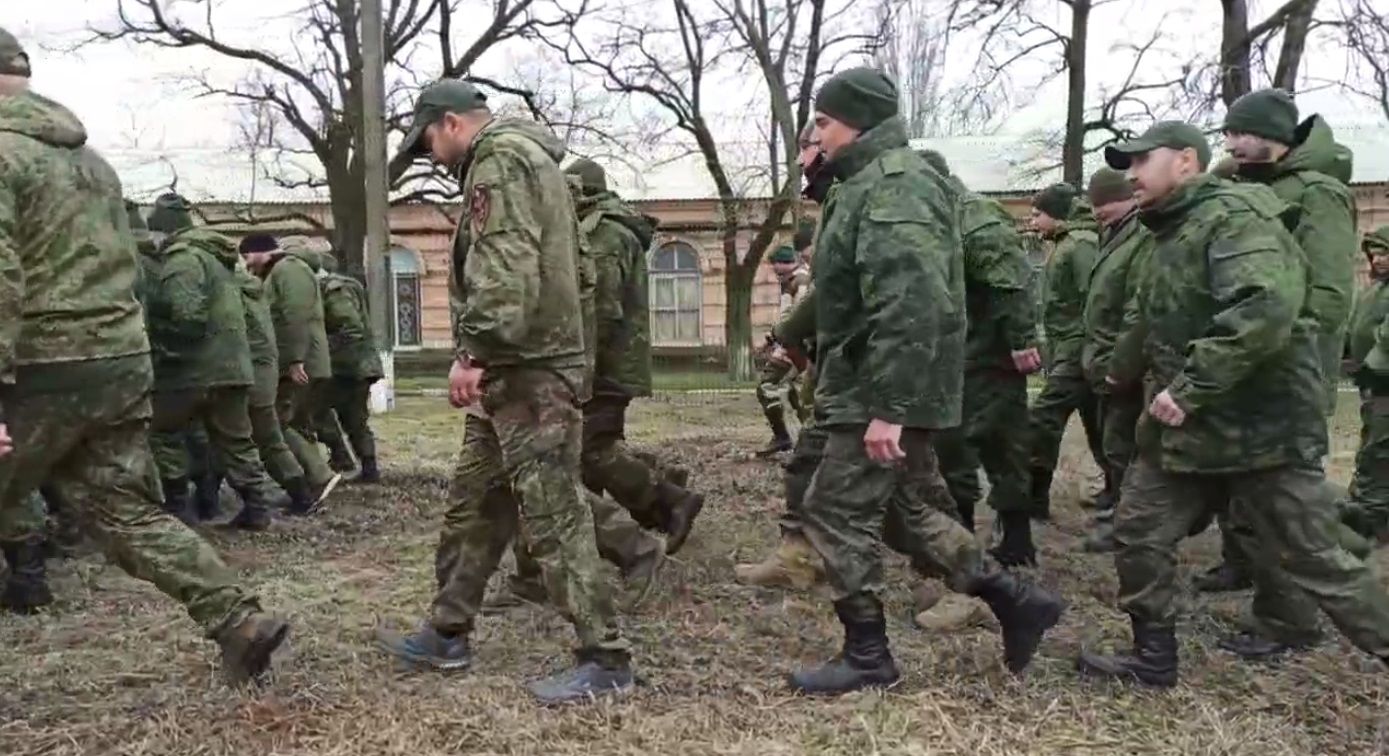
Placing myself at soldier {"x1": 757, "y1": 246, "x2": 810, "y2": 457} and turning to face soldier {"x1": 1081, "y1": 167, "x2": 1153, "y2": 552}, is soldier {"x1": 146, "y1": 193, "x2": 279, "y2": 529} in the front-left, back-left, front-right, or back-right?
front-right

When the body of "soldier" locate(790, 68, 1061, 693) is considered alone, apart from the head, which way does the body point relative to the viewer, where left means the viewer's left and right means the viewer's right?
facing to the left of the viewer

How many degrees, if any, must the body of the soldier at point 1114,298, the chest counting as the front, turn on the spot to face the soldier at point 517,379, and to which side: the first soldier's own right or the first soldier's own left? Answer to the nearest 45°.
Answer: approximately 45° to the first soldier's own left

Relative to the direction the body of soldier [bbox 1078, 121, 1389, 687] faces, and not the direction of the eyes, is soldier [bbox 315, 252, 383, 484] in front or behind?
in front

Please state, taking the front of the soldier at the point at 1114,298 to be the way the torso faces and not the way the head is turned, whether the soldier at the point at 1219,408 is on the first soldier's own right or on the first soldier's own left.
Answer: on the first soldier's own left

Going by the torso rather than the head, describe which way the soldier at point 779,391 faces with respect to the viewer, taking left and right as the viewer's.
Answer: facing to the left of the viewer

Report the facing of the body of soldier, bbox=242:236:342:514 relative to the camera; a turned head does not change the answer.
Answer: to the viewer's left

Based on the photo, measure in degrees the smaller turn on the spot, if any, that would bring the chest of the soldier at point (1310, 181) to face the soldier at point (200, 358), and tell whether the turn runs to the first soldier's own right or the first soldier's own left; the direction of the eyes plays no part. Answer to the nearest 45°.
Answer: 0° — they already face them

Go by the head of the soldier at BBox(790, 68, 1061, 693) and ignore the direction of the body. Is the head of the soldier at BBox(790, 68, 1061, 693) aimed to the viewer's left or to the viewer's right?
to the viewer's left

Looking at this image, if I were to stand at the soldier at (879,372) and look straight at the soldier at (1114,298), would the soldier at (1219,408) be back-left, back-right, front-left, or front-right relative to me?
front-right

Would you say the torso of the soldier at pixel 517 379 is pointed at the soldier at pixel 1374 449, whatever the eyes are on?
no

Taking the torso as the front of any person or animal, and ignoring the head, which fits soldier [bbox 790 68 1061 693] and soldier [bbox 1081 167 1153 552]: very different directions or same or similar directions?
same or similar directions

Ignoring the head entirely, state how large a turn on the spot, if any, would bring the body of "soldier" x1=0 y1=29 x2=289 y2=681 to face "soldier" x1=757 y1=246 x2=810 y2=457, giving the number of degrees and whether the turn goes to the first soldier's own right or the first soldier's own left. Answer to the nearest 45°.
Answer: approximately 90° to the first soldier's own right

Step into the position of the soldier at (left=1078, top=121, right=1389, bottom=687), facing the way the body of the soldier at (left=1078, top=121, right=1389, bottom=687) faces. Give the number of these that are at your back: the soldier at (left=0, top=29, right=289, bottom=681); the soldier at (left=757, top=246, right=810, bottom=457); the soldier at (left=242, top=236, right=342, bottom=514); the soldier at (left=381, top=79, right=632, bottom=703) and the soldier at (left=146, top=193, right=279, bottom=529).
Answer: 0

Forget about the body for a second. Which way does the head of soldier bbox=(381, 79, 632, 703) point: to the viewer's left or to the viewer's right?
to the viewer's left

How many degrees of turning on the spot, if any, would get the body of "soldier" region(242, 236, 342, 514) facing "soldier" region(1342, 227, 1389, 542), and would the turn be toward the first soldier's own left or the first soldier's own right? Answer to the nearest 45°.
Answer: approximately 135° to the first soldier's own left

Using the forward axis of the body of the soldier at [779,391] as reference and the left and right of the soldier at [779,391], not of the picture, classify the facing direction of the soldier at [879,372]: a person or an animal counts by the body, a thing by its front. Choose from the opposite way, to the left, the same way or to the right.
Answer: the same way

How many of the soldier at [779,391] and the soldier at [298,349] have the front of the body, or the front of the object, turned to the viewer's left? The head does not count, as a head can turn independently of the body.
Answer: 2

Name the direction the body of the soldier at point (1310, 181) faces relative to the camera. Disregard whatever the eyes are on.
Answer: to the viewer's left
